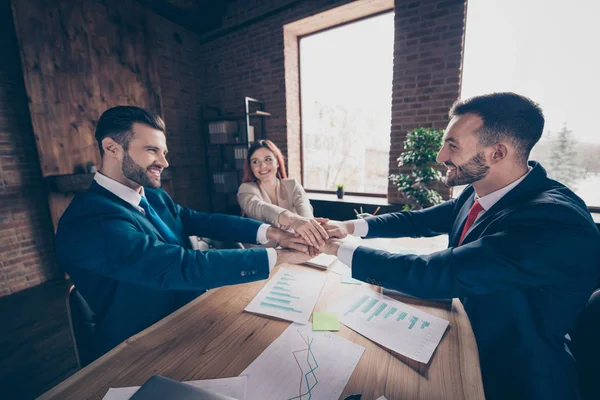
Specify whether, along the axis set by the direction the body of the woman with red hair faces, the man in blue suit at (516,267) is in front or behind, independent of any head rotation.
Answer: in front

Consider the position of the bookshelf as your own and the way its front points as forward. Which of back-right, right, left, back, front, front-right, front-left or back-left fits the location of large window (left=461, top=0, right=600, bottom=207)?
front-left

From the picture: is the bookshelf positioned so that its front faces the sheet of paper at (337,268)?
yes

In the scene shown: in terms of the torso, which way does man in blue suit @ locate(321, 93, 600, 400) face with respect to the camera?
to the viewer's left

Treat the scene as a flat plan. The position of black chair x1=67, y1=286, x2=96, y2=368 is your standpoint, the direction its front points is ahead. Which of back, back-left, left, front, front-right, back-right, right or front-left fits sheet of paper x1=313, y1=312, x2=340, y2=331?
front-right

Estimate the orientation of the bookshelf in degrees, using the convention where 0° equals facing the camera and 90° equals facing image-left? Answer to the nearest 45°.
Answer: approximately 0°

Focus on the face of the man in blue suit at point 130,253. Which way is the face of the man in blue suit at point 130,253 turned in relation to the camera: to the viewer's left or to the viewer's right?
to the viewer's right

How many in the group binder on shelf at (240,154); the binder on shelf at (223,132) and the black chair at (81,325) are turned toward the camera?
2

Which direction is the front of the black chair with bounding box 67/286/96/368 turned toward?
to the viewer's right

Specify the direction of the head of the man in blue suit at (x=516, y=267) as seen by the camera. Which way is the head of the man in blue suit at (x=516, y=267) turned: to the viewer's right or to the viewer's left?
to the viewer's left

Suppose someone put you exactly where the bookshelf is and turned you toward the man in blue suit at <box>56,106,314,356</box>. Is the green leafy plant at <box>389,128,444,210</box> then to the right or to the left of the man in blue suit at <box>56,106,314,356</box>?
left
